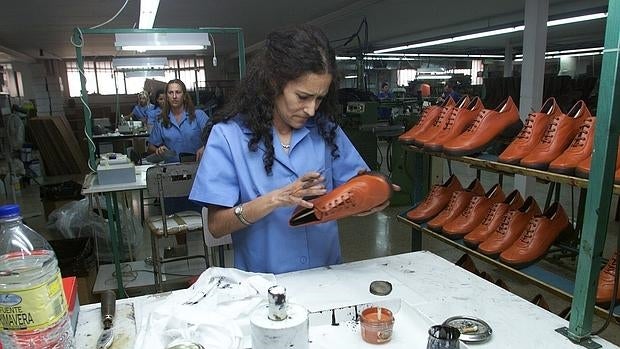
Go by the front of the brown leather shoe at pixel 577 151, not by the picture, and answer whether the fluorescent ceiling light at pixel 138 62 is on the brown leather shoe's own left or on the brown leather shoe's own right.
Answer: on the brown leather shoe's own right

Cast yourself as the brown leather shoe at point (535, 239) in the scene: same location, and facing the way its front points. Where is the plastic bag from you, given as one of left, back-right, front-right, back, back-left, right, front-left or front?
front-right

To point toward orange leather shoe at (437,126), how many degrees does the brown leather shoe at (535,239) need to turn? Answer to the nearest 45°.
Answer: approximately 45° to its right

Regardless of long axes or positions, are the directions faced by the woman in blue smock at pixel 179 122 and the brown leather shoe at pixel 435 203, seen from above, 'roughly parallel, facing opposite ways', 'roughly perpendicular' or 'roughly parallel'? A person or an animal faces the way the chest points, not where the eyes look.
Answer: roughly perpendicular

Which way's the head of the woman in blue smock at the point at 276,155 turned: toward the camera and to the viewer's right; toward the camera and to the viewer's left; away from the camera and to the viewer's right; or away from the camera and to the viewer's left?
toward the camera and to the viewer's right

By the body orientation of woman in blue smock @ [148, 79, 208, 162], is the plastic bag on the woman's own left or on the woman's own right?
on the woman's own right

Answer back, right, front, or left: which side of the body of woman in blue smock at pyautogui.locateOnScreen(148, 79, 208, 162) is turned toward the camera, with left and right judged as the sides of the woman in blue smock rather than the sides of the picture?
front

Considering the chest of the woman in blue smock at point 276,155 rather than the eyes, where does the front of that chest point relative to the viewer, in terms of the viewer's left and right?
facing the viewer and to the right of the viewer

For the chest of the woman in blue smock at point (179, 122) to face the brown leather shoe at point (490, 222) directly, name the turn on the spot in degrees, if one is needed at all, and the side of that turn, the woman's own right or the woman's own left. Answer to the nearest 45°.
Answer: approximately 45° to the woman's own left

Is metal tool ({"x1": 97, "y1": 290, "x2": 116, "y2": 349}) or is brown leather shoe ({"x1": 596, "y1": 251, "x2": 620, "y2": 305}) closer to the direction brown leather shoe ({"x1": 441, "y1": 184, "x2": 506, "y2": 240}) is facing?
the metal tool
